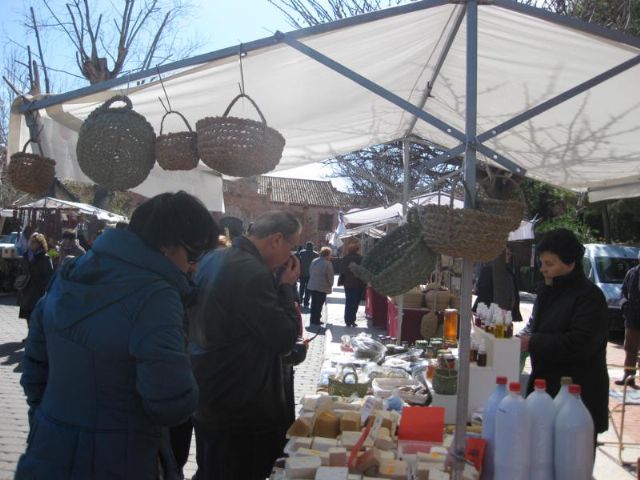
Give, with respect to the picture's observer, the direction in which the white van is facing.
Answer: facing the viewer and to the right of the viewer

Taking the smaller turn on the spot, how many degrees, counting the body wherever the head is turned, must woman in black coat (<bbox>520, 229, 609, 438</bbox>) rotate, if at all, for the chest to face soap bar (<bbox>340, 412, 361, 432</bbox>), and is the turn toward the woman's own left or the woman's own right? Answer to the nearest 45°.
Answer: approximately 45° to the woman's own left

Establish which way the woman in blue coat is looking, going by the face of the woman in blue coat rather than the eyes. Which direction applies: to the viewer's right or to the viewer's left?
to the viewer's right

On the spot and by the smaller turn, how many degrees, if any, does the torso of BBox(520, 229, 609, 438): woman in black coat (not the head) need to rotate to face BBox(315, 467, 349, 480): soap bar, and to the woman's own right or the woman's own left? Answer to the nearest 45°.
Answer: approximately 45° to the woman's own left

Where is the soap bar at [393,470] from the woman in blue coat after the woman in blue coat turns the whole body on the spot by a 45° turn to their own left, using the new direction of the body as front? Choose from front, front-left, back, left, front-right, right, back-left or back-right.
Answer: right

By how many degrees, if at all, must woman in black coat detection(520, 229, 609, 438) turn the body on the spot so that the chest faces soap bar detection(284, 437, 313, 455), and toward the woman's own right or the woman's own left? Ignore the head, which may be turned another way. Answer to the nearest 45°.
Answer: approximately 45° to the woman's own left

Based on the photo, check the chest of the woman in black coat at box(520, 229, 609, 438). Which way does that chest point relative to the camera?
to the viewer's left

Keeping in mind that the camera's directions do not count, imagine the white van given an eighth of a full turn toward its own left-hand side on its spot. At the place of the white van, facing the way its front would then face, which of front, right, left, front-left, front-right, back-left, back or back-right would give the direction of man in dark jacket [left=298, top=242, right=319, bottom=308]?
right

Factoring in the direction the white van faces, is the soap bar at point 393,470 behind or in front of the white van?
in front

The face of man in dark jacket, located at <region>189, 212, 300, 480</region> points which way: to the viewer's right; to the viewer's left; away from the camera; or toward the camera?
to the viewer's right

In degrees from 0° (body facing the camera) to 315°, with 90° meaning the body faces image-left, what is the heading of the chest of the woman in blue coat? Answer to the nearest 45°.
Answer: approximately 225°

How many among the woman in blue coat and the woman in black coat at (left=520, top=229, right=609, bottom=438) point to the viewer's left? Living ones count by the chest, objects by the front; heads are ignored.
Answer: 1

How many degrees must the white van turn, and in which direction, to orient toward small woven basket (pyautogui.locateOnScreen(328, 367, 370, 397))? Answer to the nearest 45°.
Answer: approximately 45° to its right

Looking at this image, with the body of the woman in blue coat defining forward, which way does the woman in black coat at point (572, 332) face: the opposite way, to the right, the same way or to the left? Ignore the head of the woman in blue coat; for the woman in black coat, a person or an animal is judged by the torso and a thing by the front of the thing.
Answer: to the left
